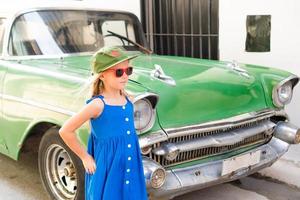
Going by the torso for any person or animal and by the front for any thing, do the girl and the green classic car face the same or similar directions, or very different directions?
same or similar directions

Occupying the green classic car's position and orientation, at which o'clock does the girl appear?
The girl is roughly at 2 o'clock from the green classic car.

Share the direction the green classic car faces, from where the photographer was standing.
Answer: facing the viewer and to the right of the viewer

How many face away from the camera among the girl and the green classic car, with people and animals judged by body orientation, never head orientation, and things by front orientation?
0
